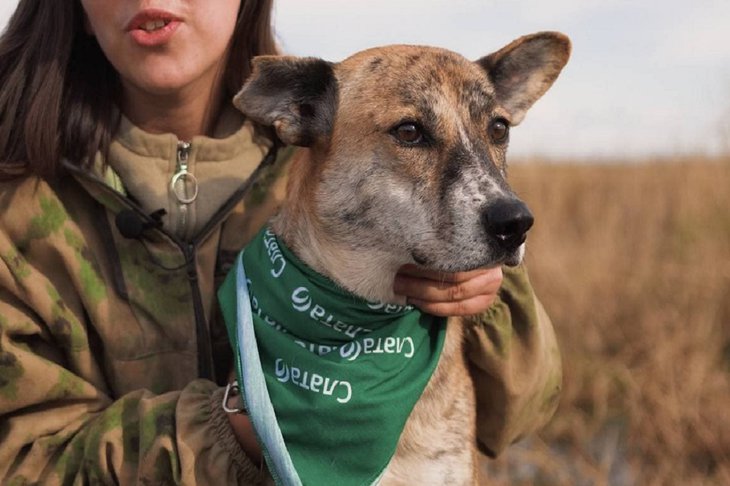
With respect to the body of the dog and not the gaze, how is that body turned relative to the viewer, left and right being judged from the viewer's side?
facing the viewer and to the right of the viewer
